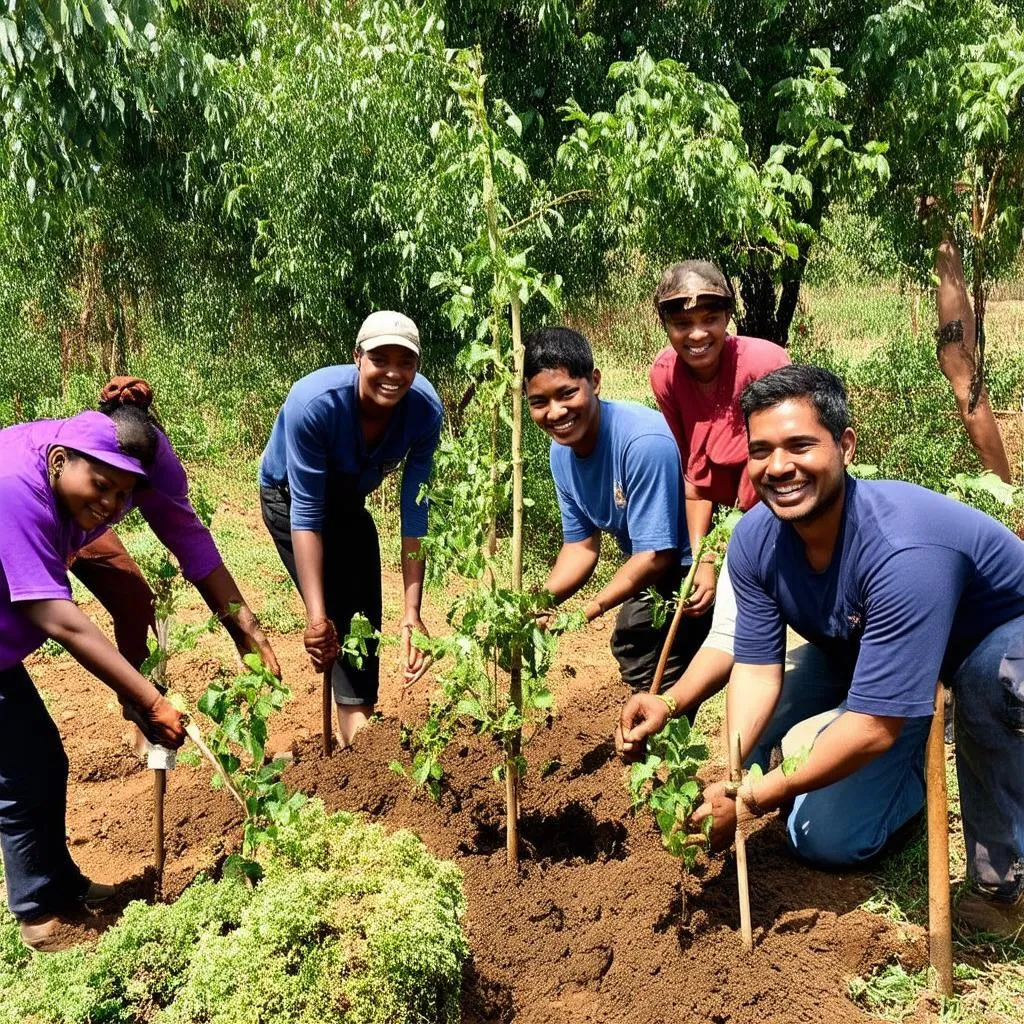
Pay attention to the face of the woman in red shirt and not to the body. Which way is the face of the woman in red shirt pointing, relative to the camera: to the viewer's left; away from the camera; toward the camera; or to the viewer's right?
toward the camera

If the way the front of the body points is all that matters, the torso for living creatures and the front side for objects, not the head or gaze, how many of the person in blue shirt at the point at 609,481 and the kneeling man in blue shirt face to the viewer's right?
0

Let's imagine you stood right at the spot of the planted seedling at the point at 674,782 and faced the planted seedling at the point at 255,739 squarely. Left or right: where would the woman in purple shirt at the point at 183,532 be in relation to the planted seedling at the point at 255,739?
right

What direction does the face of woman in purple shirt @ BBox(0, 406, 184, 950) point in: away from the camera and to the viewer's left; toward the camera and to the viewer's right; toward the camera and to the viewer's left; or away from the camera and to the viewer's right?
toward the camera and to the viewer's right

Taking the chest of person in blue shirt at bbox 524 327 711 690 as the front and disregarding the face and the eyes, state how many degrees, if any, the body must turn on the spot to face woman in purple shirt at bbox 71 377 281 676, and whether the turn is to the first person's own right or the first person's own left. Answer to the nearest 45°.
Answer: approximately 45° to the first person's own right

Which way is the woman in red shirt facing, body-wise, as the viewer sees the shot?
toward the camera

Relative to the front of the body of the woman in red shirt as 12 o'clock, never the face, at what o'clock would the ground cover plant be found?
The ground cover plant is roughly at 1 o'clock from the woman in red shirt.

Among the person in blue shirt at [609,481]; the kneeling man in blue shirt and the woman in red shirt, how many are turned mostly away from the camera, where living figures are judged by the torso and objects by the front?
0

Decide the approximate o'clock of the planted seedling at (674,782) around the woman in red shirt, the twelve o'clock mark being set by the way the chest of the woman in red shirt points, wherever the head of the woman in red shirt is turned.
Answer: The planted seedling is roughly at 12 o'clock from the woman in red shirt.

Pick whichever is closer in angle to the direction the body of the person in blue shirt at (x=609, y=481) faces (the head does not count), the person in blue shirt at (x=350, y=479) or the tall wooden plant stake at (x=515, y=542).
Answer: the tall wooden plant stake

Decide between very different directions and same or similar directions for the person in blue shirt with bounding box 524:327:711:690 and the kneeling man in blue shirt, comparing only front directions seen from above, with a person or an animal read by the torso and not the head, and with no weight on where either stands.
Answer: same or similar directions

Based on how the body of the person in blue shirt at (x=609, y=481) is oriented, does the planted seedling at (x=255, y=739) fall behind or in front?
in front

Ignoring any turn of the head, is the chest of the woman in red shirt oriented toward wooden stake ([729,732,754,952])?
yes

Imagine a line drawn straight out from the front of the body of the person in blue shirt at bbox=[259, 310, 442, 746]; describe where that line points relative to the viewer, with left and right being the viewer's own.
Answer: facing the viewer and to the right of the viewer
